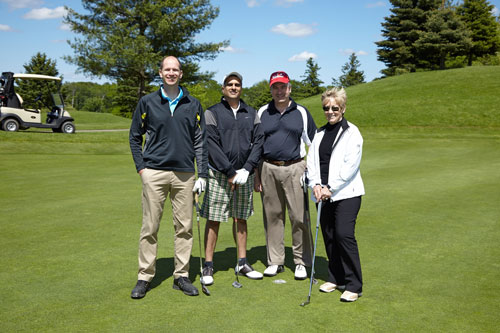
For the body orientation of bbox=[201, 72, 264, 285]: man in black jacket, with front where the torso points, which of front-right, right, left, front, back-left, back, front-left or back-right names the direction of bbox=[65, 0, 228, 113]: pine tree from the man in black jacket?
back

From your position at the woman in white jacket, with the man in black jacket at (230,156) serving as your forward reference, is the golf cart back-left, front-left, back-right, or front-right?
front-right

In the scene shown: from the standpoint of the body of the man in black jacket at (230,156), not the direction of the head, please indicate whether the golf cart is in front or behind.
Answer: behind

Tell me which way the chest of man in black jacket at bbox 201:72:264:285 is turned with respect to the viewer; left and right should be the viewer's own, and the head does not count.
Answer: facing the viewer

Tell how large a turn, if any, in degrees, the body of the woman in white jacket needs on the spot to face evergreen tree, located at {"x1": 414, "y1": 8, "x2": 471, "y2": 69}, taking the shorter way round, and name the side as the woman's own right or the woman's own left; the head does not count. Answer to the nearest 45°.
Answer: approximately 135° to the woman's own right

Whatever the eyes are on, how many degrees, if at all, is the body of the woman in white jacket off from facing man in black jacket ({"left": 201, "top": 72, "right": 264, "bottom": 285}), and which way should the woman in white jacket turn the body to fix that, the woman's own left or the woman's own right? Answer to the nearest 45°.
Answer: approximately 45° to the woman's own right

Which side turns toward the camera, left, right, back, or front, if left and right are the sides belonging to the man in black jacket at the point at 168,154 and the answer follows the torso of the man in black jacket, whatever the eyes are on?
front

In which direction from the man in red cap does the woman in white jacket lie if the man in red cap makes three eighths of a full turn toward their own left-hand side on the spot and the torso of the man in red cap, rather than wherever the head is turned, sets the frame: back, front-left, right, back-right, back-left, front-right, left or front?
right

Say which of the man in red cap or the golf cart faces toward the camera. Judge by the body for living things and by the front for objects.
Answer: the man in red cap

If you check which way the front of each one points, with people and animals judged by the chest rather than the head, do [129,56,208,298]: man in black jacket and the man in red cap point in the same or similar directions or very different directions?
same or similar directions

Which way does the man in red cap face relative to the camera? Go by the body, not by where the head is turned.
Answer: toward the camera

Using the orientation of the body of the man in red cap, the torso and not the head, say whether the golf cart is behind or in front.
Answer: behind

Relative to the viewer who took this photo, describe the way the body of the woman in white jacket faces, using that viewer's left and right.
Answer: facing the viewer and to the left of the viewer

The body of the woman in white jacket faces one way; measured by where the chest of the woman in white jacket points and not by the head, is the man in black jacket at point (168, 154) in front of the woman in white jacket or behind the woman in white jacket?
in front

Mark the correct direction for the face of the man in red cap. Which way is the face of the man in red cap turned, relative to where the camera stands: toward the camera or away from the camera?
toward the camera

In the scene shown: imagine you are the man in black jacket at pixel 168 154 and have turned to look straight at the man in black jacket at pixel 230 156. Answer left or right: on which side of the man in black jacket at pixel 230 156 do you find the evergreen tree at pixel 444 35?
left
